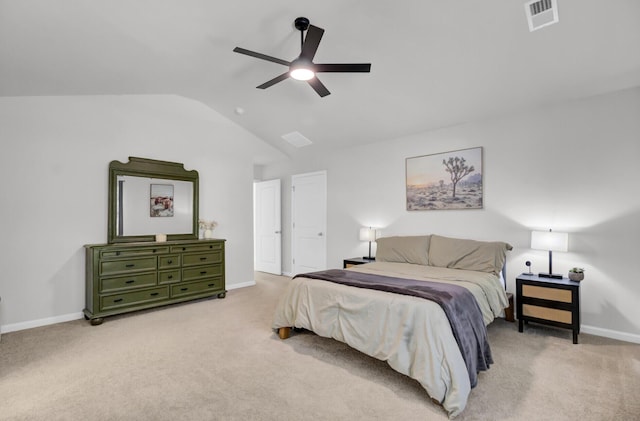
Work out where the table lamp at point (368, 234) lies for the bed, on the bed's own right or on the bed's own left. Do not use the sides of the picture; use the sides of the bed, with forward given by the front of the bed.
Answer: on the bed's own right

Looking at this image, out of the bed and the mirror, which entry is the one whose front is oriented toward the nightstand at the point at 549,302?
the mirror

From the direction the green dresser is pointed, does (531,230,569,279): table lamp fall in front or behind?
in front

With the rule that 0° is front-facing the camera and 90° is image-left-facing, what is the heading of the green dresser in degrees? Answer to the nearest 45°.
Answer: approximately 315°

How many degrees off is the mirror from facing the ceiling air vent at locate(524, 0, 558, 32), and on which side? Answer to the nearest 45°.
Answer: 0° — it already faces it

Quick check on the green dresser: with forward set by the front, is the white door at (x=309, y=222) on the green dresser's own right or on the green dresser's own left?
on the green dresser's own left

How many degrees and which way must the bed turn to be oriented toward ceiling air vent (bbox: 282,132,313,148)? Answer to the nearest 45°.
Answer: approximately 90° to its right

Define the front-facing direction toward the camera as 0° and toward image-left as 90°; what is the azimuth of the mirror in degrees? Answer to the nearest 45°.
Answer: approximately 315°

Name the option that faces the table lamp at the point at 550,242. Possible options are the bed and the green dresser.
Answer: the green dresser

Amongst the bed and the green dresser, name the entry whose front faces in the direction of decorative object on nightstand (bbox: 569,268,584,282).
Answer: the green dresser

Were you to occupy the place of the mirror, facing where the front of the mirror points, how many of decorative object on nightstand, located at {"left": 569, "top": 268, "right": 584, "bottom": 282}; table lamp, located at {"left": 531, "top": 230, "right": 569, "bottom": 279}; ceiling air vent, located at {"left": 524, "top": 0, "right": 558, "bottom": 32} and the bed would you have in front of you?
4

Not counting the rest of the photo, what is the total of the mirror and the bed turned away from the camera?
0
